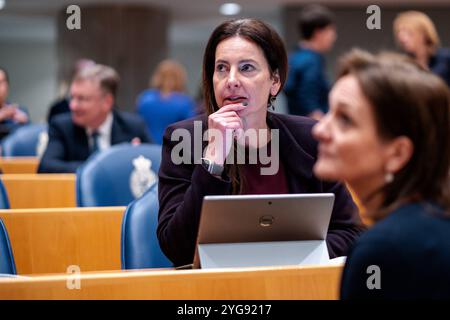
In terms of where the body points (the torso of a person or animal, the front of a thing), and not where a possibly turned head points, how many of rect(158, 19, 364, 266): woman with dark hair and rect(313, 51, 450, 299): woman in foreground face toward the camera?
1

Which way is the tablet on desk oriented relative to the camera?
away from the camera

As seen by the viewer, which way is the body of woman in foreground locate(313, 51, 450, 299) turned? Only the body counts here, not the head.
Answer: to the viewer's left

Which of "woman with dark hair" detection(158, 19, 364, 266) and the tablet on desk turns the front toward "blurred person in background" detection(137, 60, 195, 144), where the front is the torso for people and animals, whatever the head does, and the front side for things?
the tablet on desk

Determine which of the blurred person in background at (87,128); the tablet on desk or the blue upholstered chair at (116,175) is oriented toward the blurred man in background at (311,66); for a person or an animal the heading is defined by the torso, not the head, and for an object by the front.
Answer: the tablet on desk

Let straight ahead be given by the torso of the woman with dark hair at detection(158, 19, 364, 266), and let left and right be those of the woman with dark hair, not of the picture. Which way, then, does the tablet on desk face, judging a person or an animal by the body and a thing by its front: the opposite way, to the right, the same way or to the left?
the opposite way

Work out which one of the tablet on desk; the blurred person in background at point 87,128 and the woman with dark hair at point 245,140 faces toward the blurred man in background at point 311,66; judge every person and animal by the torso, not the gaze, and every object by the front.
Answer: the tablet on desk

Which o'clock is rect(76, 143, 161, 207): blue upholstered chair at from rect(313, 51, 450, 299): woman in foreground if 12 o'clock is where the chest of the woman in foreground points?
The blue upholstered chair is roughly at 2 o'clock from the woman in foreground.
